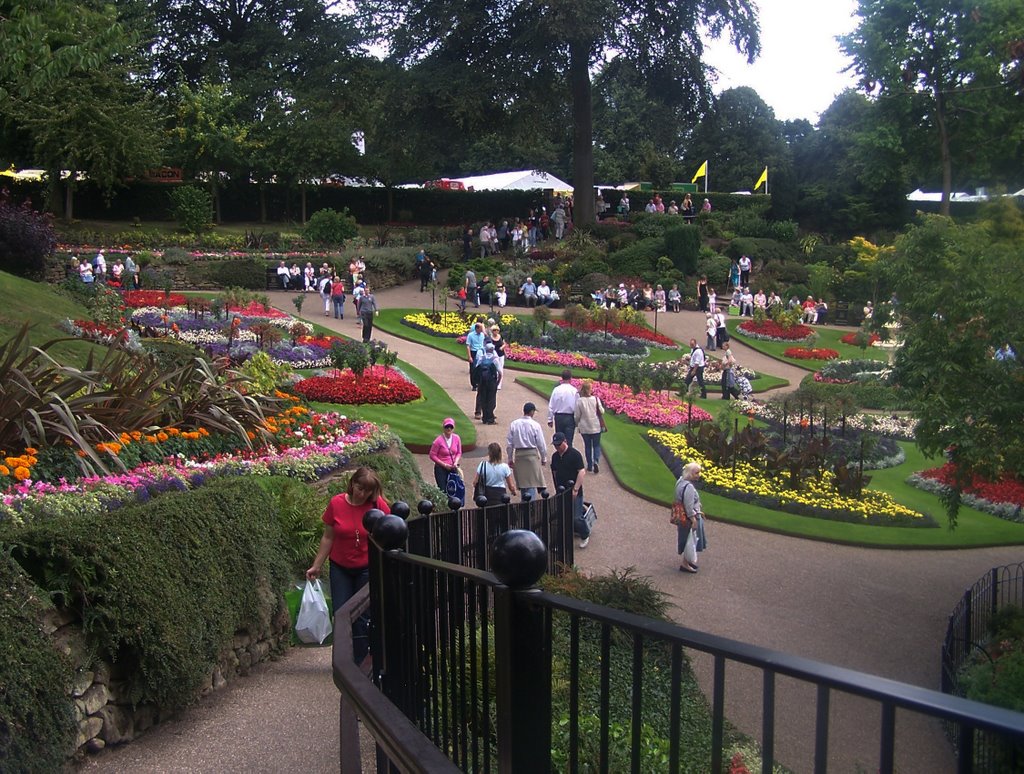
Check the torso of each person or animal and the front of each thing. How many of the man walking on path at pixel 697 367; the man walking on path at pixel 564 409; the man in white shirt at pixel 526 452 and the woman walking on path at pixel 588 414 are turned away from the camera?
3

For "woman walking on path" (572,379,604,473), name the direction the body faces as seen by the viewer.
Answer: away from the camera

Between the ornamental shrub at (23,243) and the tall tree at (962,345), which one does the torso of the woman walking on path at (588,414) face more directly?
the ornamental shrub

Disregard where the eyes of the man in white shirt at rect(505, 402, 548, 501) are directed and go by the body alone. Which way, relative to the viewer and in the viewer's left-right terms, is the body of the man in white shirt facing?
facing away from the viewer

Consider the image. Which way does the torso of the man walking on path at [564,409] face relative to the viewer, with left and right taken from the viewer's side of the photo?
facing away from the viewer

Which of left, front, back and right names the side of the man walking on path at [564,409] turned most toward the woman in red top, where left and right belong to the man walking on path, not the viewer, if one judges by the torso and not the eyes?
back

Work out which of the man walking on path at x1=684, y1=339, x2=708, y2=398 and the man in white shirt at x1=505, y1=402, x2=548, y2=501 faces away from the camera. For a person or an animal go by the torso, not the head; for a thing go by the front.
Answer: the man in white shirt

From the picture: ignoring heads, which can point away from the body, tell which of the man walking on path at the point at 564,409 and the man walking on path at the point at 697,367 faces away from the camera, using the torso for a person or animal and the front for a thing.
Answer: the man walking on path at the point at 564,409

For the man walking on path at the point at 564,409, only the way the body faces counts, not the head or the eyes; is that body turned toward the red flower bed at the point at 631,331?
yes

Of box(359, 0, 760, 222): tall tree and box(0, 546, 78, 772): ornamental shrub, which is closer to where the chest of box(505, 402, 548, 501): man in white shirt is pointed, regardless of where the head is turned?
the tall tree

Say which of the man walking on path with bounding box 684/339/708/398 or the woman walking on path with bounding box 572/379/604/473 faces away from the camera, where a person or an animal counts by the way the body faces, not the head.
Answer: the woman walking on path

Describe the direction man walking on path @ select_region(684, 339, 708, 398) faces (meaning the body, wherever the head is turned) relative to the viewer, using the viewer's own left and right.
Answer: facing to the left of the viewer

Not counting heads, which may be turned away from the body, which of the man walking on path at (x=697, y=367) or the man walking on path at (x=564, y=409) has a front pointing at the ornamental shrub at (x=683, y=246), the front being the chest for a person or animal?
the man walking on path at (x=564, y=409)
